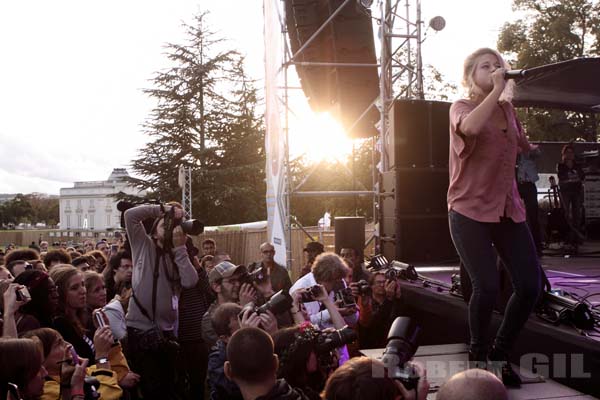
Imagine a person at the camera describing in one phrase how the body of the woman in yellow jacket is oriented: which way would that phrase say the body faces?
to the viewer's right

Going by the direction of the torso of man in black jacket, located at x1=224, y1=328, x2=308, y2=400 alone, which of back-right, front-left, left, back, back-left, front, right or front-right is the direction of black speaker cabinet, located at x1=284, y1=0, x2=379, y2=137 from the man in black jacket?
front

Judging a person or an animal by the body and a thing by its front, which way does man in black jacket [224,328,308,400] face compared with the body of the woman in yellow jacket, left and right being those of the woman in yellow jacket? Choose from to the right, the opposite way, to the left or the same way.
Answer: to the left

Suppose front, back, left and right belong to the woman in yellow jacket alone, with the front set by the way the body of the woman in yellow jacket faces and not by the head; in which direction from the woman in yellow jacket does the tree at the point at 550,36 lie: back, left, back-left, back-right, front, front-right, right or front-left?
front-left

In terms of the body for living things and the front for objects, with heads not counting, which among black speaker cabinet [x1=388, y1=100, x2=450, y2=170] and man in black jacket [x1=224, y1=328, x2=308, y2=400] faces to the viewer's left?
the black speaker cabinet

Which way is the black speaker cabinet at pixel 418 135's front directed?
to the viewer's left

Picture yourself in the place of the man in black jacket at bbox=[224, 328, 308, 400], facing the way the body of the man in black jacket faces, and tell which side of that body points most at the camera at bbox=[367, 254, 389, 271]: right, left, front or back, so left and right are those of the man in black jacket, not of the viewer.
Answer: front

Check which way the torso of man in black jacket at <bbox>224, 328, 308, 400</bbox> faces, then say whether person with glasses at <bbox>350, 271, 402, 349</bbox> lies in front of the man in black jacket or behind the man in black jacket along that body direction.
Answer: in front

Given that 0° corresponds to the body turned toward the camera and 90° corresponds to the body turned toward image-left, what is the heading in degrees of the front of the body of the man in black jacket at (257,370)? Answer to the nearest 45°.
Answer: approximately 180°
